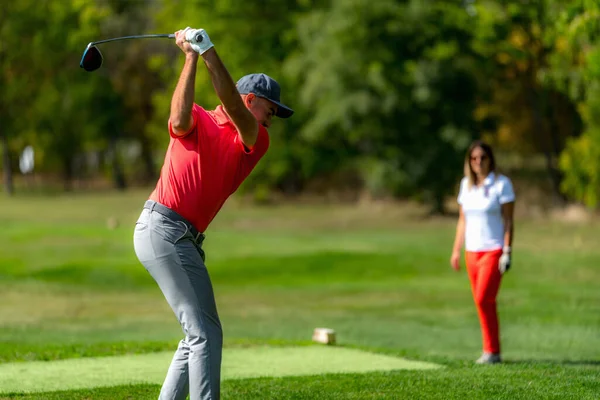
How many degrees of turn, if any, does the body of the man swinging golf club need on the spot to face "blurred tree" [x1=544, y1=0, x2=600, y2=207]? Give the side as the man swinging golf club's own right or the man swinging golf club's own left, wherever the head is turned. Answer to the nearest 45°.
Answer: approximately 90° to the man swinging golf club's own left

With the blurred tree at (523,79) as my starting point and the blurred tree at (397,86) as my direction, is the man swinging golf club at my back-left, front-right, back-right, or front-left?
front-left

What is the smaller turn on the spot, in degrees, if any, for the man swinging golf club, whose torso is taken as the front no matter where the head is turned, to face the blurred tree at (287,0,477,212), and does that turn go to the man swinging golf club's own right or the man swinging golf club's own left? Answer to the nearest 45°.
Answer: approximately 135° to the man swinging golf club's own left

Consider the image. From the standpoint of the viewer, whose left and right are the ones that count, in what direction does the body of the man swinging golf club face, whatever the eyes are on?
facing the viewer and to the right of the viewer

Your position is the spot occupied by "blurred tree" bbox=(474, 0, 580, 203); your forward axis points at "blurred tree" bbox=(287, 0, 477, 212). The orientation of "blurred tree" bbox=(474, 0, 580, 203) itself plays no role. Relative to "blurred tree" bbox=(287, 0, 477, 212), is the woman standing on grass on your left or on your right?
left

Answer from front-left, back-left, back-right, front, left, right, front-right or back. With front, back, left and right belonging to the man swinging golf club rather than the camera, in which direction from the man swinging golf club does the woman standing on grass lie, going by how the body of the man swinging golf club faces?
left

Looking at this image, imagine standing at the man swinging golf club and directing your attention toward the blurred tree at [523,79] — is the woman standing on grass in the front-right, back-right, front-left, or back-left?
front-right

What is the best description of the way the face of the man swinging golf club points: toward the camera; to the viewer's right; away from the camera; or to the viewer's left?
to the viewer's right
